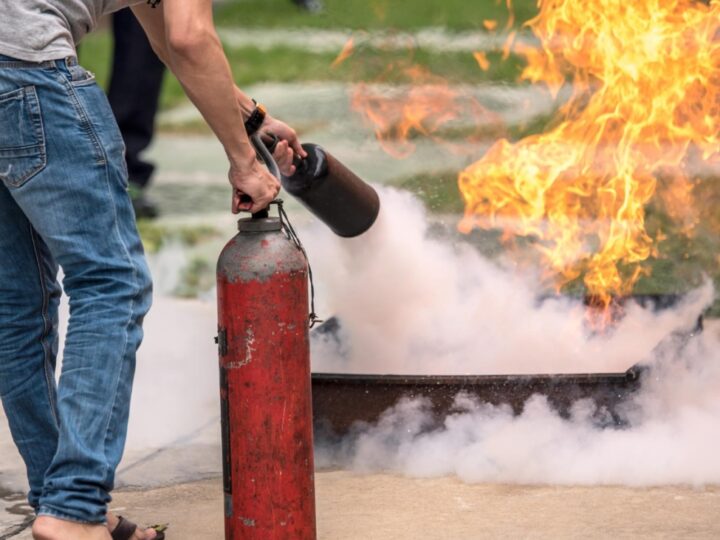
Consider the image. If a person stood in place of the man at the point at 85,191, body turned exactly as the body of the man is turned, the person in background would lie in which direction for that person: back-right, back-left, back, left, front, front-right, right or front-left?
front-left

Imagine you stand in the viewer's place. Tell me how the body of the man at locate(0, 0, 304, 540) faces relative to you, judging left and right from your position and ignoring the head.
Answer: facing away from the viewer and to the right of the viewer

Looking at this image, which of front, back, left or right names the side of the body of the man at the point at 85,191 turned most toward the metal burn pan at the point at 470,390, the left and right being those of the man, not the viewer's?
front

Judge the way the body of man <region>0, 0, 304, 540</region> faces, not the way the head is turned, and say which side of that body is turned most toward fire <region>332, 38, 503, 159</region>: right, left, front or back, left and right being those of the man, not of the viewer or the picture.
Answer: front

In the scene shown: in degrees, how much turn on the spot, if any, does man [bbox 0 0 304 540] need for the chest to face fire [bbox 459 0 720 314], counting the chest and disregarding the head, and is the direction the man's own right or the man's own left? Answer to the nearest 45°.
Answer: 0° — they already face it
